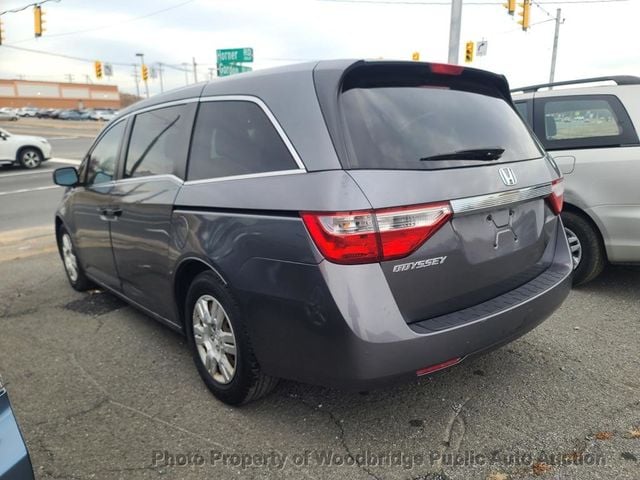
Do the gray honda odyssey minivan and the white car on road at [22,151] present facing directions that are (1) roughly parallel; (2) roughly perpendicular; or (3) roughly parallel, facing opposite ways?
roughly perpendicular

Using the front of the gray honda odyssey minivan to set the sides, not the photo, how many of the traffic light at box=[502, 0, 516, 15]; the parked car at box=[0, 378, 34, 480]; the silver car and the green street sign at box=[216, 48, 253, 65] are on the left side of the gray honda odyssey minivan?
1

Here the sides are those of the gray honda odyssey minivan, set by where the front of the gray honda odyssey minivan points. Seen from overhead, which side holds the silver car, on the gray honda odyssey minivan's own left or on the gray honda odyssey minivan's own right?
on the gray honda odyssey minivan's own right

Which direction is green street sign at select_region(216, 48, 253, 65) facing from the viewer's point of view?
toward the camera

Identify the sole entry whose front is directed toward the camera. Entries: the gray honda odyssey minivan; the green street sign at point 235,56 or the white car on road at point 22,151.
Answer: the green street sign

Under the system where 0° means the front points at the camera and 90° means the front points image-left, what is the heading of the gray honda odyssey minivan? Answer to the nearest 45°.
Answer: approximately 135°
